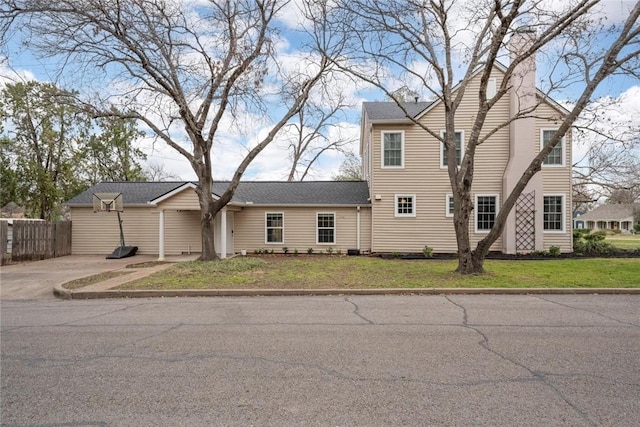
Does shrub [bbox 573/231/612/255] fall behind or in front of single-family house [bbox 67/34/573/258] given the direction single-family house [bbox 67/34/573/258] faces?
in front

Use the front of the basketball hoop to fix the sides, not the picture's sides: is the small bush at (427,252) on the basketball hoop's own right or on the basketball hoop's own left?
on the basketball hoop's own left

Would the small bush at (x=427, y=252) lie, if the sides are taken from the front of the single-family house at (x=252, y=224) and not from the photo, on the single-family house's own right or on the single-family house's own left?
on the single-family house's own left

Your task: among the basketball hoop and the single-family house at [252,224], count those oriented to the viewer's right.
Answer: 0

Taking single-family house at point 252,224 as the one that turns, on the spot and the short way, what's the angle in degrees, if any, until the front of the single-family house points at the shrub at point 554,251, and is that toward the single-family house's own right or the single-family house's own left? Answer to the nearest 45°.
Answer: approximately 45° to the single-family house's own left

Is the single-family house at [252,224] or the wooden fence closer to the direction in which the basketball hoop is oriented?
the wooden fence

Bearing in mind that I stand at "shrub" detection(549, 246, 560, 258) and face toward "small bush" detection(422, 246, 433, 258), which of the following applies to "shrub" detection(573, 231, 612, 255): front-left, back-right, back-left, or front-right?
back-right

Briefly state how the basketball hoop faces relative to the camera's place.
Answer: facing the viewer and to the left of the viewer

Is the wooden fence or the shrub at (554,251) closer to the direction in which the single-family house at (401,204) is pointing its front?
the shrub

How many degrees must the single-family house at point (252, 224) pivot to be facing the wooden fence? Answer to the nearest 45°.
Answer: approximately 90° to its right

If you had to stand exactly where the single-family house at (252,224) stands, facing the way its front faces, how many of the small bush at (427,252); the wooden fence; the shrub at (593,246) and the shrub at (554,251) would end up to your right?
1

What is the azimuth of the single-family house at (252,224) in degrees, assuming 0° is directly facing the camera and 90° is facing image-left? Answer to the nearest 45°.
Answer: approximately 0°

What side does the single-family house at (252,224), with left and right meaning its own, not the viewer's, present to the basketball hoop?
right
